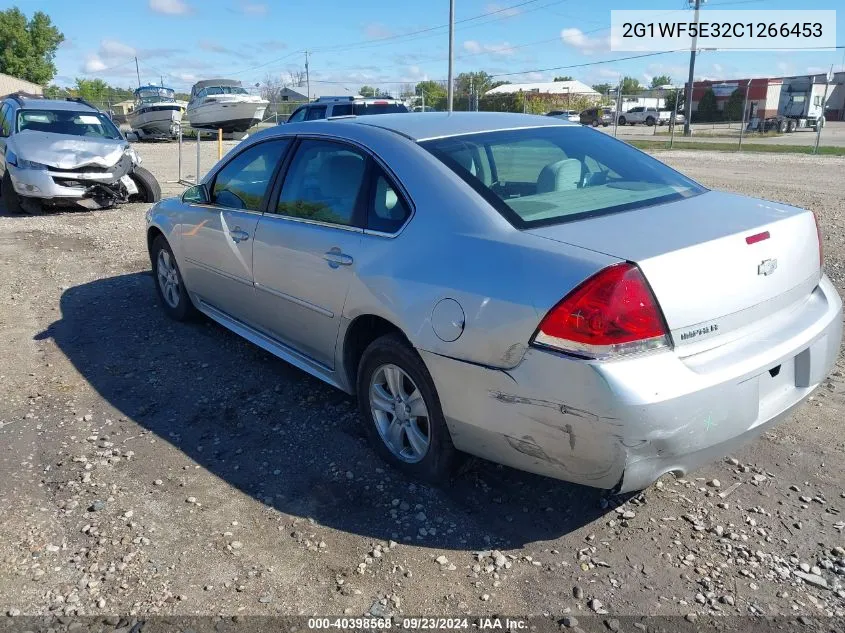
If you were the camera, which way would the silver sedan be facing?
facing away from the viewer and to the left of the viewer

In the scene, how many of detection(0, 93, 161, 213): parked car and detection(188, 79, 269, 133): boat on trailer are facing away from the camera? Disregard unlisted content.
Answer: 0

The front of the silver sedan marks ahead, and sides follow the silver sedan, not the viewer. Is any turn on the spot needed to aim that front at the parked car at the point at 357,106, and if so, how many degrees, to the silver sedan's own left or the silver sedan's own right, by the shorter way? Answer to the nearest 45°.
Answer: approximately 45° to the silver sedan's own right

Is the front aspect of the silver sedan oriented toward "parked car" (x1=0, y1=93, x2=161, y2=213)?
yes
